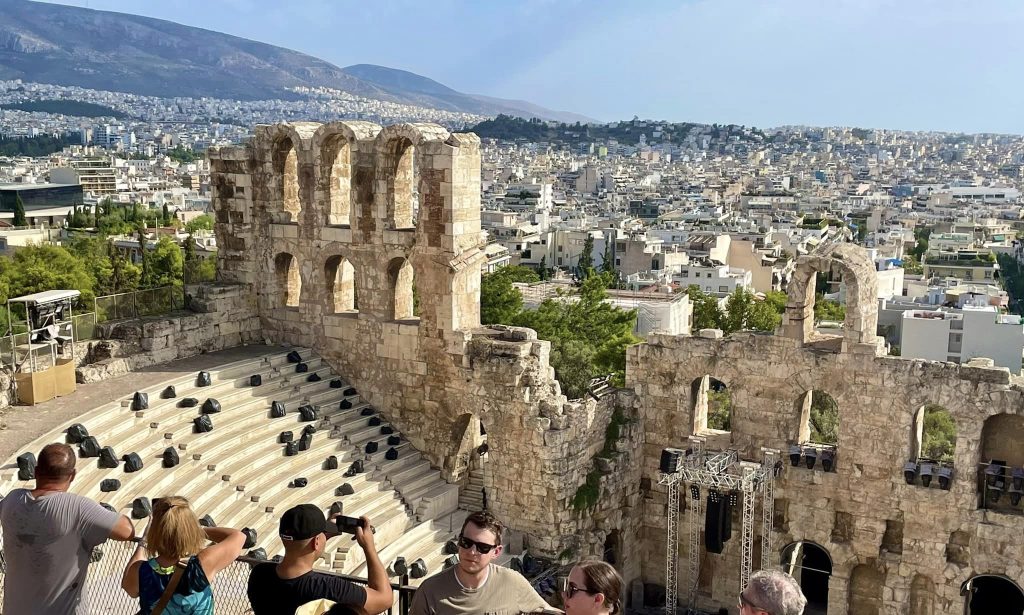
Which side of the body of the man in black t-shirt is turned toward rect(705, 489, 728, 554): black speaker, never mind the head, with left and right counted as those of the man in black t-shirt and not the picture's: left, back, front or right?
front

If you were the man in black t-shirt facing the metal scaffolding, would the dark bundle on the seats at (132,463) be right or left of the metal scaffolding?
left

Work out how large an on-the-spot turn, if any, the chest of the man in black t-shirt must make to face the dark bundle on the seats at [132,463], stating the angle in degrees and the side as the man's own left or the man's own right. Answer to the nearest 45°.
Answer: approximately 45° to the man's own left

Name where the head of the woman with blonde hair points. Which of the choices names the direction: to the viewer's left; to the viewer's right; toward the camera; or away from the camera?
away from the camera

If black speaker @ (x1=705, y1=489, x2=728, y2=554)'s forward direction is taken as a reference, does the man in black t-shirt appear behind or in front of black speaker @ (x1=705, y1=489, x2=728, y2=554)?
in front

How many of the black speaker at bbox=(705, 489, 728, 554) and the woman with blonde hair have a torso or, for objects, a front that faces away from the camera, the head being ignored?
1

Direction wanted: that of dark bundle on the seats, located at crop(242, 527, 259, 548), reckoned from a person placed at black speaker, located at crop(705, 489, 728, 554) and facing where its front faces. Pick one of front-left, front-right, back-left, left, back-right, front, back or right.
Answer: front

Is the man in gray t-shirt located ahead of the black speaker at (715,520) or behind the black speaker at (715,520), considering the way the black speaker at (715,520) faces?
ahead

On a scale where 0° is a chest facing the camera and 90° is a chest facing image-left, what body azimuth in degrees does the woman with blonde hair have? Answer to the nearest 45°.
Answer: approximately 180°

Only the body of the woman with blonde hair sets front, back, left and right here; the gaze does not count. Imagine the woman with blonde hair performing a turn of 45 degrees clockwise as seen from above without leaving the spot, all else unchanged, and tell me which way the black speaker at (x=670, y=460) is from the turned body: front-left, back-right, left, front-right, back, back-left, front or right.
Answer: front

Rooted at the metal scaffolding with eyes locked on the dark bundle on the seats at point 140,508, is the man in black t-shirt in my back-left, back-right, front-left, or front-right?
front-left

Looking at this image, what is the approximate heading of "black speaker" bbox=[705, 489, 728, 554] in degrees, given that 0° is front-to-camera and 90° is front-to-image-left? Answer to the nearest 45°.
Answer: approximately 45°

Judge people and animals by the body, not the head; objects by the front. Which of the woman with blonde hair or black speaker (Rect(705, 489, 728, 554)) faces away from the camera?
the woman with blonde hair

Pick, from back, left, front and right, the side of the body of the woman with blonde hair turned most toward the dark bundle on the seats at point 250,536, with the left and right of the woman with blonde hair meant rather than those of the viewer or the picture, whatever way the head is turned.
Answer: front

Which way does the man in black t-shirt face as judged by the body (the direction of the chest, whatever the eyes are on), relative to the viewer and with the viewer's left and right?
facing away from the viewer and to the right of the viewer

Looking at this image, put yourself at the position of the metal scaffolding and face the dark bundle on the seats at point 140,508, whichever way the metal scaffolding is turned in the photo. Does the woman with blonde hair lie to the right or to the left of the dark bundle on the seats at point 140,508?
left

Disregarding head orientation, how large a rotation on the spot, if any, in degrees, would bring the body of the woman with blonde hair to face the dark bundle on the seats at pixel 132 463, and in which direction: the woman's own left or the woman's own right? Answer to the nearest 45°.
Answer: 0° — they already face it

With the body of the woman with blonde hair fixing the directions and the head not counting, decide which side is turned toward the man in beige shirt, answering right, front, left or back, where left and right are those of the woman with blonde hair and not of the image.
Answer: right
